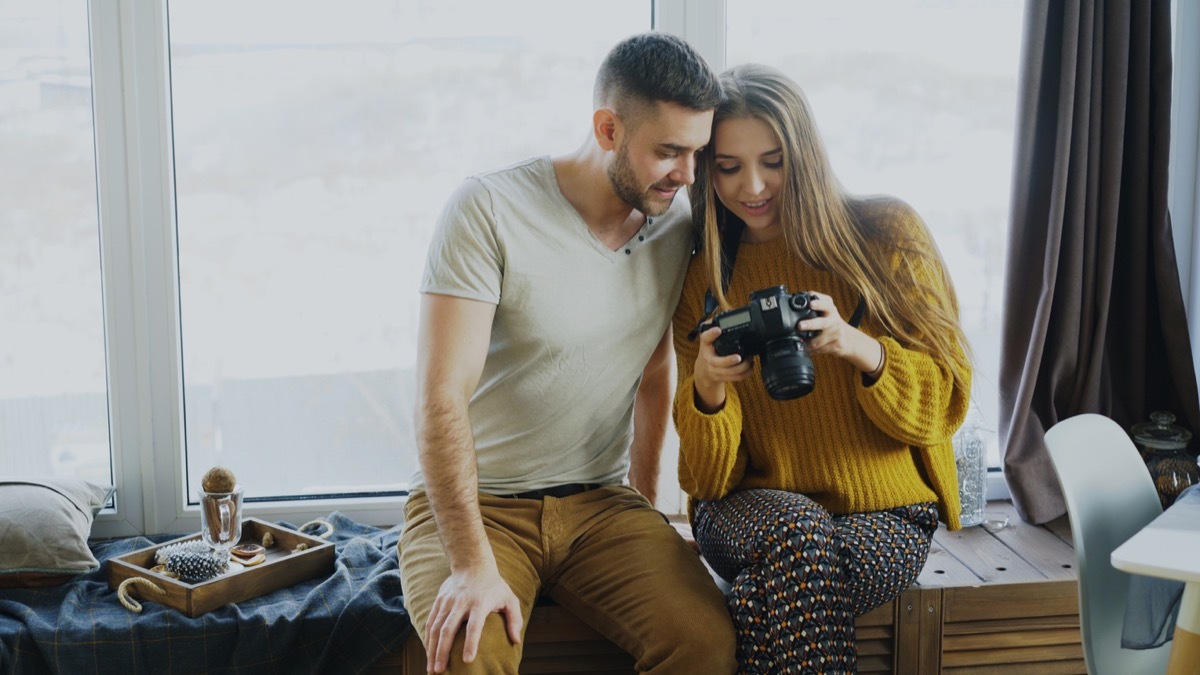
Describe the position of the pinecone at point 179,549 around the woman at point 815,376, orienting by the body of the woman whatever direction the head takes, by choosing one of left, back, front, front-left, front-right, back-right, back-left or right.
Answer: right

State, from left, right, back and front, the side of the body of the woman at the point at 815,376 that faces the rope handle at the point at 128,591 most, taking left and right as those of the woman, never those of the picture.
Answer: right

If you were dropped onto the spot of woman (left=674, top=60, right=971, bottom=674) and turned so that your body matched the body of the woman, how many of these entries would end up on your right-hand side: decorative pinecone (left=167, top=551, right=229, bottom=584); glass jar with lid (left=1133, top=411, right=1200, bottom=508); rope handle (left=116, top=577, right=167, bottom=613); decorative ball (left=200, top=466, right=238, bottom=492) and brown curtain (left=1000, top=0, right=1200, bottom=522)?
3

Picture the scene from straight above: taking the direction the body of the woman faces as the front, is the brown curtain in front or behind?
behind

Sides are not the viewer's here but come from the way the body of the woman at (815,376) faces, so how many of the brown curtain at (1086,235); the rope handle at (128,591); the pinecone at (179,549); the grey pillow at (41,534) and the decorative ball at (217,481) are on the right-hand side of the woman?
4

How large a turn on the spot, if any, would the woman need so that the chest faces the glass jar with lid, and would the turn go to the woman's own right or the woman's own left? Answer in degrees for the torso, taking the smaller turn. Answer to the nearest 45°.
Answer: approximately 135° to the woman's own left

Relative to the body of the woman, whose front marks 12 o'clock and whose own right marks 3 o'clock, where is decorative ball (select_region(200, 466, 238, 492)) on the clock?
The decorative ball is roughly at 3 o'clock from the woman.

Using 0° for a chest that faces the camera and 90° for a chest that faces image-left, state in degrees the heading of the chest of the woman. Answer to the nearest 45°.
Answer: approximately 0°

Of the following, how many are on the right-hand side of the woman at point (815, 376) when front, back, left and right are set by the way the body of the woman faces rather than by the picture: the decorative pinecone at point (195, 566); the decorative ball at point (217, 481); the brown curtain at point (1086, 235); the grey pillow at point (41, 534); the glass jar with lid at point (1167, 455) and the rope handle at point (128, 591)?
4

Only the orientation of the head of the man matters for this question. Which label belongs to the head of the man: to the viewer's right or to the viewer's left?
to the viewer's right

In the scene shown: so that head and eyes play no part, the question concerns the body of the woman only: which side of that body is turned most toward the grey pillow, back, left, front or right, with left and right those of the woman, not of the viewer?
right
